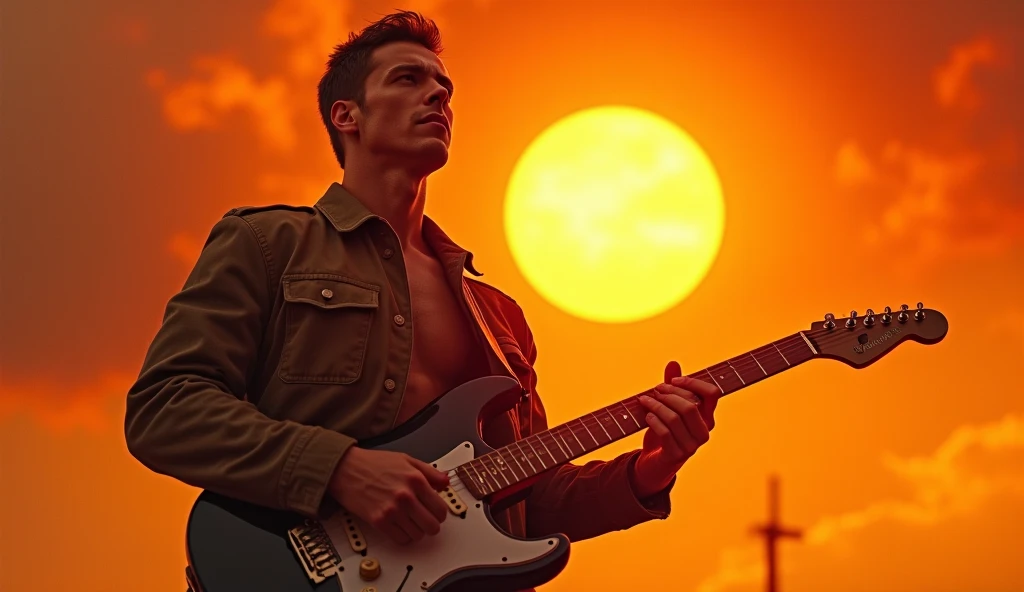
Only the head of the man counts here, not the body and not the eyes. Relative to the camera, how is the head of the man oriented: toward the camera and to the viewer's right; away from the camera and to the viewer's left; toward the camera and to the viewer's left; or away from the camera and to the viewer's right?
toward the camera and to the viewer's right

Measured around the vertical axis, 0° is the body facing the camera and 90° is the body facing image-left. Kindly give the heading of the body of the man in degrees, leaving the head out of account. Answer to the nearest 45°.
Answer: approximately 315°
